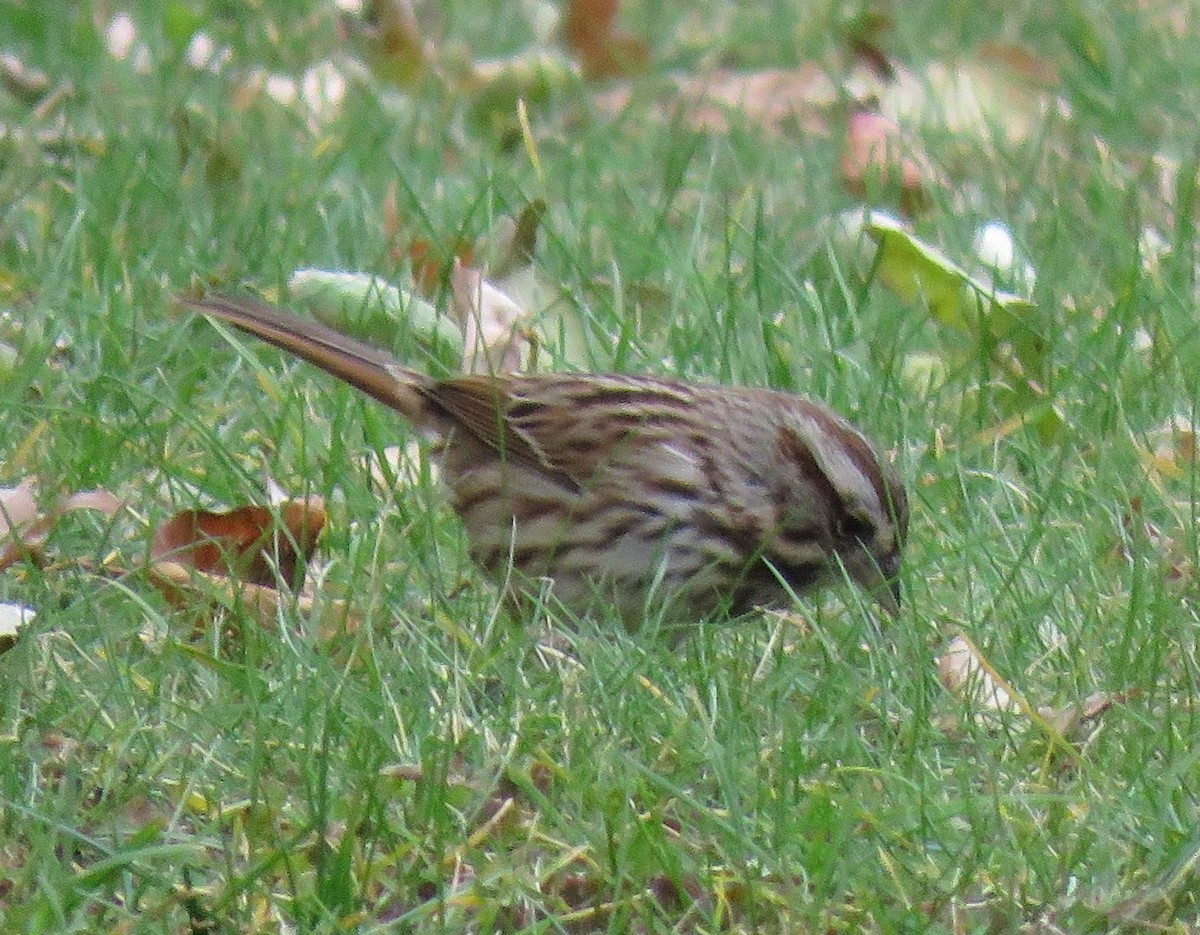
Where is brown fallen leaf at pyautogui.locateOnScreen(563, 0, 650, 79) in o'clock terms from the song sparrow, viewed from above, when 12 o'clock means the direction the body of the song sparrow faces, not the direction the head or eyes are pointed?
The brown fallen leaf is roughly at 9 o'clock from the song sparrow.

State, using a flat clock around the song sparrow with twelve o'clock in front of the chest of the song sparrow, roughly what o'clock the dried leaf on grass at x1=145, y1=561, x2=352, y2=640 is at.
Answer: The dried leaf on grass is roughly at 5 o'clock from the song sparrow.

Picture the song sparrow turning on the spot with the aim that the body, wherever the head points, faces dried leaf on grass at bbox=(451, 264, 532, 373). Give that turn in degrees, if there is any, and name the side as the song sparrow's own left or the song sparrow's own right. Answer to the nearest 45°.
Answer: approximately 90° to the song sparrow's own left

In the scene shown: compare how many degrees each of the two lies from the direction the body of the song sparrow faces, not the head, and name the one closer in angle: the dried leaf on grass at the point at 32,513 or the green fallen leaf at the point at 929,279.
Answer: the green fallen leaf

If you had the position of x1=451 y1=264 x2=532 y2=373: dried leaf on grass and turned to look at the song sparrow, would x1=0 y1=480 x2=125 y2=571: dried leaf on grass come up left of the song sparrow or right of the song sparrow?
right

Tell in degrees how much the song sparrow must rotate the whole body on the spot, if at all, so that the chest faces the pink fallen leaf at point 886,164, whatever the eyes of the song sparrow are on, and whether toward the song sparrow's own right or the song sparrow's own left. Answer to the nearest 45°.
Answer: approximately 90° to the song sparrow's own left

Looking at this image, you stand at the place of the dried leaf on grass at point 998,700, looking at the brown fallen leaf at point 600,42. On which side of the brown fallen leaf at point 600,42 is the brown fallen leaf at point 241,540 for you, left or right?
left

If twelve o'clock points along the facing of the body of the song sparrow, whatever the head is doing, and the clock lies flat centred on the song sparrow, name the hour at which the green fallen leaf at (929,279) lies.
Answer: The green fallen leaf is roughly at 10 o'clock from the song sparrow.

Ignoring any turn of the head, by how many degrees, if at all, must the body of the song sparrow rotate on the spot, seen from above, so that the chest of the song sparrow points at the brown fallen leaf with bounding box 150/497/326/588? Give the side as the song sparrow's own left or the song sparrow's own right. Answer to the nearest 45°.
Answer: approximately 180°

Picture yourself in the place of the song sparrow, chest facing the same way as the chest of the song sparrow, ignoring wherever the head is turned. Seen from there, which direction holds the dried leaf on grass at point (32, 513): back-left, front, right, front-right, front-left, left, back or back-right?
back

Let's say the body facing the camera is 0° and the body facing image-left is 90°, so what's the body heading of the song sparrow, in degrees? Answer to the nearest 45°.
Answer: approximately 270°
